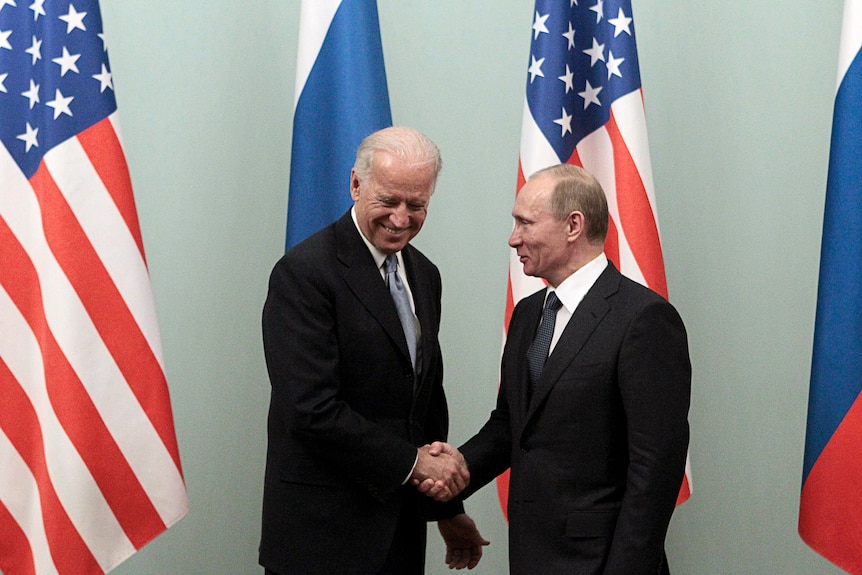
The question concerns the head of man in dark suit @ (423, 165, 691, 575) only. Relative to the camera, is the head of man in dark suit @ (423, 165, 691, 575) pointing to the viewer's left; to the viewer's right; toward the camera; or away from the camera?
to the viewer's left

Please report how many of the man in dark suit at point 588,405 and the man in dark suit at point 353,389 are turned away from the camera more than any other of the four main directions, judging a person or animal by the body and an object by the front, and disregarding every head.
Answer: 0

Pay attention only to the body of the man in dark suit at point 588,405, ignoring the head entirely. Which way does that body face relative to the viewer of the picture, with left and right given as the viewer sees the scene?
facing the viewer and to the left of the viewer

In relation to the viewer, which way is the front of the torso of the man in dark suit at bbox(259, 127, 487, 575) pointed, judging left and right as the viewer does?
facing the viewer and to the right of the viewer

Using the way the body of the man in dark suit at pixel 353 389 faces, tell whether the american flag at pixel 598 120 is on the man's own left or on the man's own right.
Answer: on the man's own left

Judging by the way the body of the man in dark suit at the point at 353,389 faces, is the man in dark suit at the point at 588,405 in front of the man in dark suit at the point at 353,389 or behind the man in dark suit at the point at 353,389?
in front

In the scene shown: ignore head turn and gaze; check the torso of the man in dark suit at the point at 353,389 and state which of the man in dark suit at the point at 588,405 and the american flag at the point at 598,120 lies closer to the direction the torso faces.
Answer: the man in dark suit

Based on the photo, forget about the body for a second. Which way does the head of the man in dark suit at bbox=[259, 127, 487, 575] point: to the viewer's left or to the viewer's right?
to the viewer's right

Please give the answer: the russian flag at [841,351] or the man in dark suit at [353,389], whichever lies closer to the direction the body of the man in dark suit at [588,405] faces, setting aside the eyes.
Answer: the man in dark suit

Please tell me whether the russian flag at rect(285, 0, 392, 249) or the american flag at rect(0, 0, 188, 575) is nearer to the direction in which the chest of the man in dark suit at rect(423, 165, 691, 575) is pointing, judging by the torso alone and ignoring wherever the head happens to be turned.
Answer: the american flag

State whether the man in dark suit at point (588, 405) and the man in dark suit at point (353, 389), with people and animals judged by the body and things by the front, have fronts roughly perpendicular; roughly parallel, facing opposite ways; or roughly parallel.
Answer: roughly perpendicular

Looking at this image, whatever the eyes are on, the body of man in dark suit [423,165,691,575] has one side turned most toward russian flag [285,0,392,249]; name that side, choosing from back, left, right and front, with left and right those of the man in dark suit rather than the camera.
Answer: right

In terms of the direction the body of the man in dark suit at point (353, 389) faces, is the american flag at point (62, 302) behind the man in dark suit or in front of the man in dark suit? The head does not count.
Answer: behind
